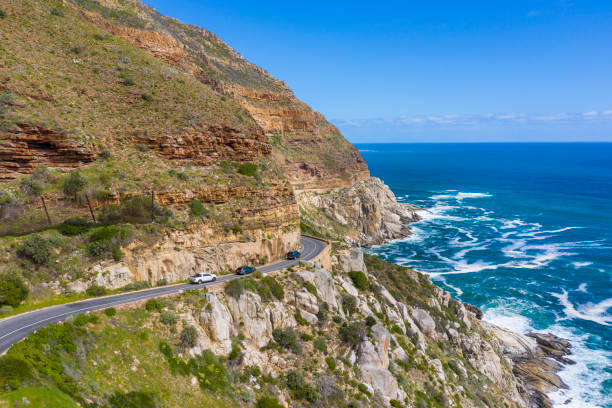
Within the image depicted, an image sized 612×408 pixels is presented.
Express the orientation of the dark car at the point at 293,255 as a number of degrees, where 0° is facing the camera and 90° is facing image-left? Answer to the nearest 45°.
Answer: approximately 225°

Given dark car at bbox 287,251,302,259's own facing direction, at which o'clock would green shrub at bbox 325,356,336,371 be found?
The green shrub is roughly at 4 o'clock from the dark car.

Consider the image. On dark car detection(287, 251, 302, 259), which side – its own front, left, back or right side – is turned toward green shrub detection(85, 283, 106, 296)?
back

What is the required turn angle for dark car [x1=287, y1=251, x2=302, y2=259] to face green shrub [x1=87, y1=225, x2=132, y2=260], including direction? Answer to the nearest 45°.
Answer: approximately 180°

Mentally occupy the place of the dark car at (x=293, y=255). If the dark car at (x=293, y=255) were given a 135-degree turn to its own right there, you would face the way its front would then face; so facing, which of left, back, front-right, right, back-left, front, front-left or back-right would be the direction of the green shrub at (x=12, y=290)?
front-right

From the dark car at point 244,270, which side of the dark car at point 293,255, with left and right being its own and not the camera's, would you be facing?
back

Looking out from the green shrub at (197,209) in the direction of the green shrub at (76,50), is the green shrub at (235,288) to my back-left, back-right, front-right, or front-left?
back-left

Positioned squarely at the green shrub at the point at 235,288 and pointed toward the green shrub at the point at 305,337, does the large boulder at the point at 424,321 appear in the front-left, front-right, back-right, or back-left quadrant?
front-left

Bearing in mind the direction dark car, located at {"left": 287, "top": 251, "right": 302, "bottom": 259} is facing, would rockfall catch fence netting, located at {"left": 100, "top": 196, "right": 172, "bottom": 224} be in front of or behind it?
behind

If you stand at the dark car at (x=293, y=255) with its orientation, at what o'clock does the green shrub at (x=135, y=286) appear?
The green shrub is roughly at 6 o'clock from the dark car.

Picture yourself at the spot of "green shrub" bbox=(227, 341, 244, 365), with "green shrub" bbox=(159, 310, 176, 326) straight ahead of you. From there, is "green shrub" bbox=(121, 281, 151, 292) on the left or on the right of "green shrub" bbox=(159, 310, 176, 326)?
right
